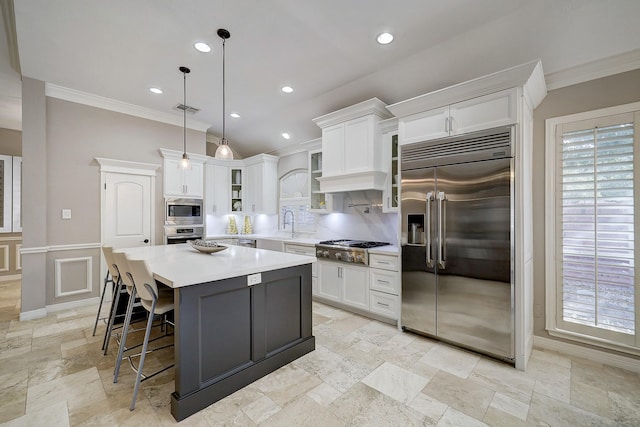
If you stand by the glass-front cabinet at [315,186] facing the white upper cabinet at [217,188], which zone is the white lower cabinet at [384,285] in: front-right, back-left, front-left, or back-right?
back-left

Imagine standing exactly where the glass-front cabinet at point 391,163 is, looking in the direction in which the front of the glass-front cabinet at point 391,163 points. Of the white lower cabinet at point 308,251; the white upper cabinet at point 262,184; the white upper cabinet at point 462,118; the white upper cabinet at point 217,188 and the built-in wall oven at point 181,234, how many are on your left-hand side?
1

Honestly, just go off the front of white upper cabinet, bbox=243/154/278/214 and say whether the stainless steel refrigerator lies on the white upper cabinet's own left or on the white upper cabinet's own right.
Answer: on the white upper cabinet's own left

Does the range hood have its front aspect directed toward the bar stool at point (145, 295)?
yes

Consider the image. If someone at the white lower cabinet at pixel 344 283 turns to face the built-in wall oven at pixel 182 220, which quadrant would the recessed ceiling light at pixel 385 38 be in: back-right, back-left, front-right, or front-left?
back-left

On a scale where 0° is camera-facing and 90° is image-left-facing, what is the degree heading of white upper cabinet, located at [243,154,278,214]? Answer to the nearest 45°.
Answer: approximately 45°

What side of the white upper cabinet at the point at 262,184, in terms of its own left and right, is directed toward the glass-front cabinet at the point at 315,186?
left

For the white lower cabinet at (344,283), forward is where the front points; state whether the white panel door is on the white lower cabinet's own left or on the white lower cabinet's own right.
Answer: on the white lower cabinet's own right

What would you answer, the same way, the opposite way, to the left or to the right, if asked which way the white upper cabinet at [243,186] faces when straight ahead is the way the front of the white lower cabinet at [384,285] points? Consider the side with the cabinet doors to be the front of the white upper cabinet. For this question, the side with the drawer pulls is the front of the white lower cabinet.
to the left

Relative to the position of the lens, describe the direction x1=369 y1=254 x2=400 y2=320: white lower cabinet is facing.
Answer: facing the viewer and to the left of the viewer

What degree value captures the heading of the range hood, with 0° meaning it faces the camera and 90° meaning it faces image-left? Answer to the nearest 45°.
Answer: approximately 45°
